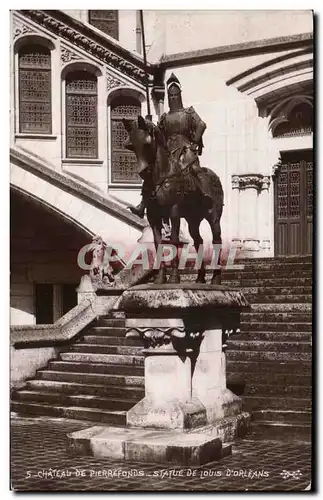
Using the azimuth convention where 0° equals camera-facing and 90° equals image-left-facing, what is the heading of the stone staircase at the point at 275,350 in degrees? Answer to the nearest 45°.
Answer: approximately 0°

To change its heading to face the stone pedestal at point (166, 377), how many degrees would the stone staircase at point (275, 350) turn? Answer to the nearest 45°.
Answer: approximately 45° to its right

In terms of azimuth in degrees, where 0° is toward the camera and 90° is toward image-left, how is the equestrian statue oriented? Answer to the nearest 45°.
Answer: approximately 45°

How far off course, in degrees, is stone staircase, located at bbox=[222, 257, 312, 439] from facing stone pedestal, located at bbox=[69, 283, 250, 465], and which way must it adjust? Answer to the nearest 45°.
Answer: approximately 45° to its right

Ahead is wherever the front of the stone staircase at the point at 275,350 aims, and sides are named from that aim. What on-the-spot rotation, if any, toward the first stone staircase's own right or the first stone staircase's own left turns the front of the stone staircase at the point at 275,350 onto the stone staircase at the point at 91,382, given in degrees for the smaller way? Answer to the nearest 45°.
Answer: approximately 90° to the first stone staircase's own right
